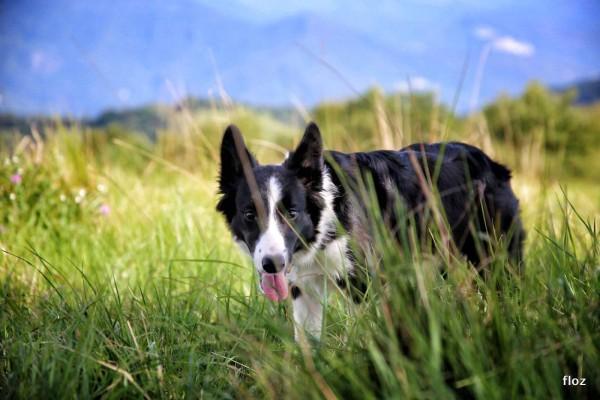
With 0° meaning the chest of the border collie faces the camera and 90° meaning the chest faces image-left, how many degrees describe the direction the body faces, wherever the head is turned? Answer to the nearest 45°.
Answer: approximately 45°

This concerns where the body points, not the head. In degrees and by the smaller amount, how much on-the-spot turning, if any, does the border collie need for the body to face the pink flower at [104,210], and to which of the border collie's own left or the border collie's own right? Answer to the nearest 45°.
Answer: approximately 90° to the border collie's own right

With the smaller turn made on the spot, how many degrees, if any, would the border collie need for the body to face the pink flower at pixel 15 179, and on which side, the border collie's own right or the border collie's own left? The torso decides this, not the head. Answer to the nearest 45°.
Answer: approximately 90° to the border collie's own right
